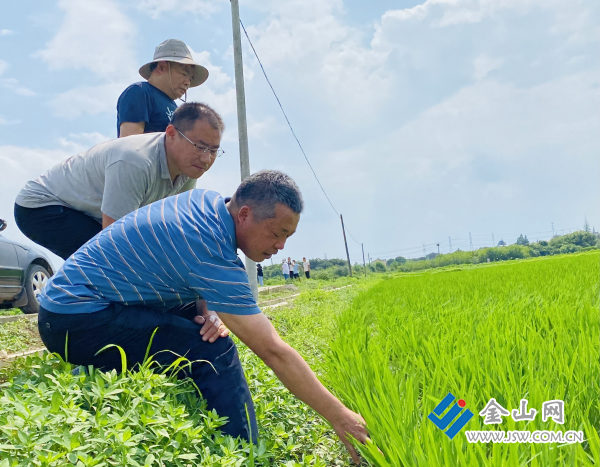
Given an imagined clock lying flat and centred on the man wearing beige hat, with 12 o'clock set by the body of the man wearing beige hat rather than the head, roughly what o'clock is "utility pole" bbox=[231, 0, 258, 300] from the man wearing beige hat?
The utility pole is roughly at 8 o'clock from the man wearing beige hat.

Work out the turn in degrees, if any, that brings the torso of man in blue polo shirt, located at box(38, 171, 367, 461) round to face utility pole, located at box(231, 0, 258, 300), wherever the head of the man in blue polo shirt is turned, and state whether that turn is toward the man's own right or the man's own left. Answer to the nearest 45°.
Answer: approximately 90° to the man's own left

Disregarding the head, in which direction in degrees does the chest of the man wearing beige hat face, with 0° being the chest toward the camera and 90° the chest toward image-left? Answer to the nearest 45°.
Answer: approximately 315°

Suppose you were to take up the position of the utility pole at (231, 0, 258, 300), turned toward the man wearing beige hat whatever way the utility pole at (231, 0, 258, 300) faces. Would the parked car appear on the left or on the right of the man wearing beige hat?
right

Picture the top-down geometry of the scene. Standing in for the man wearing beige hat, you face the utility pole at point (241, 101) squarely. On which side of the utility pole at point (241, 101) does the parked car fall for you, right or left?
left

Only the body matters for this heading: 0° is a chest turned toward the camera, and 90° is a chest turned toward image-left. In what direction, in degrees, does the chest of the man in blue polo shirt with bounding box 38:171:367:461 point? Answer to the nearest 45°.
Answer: approximately 270°
